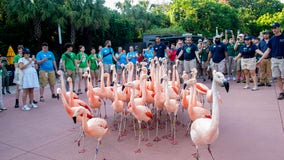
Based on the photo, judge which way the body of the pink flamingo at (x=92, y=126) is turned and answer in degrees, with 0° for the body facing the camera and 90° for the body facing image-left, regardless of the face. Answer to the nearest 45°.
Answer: approximately 90°

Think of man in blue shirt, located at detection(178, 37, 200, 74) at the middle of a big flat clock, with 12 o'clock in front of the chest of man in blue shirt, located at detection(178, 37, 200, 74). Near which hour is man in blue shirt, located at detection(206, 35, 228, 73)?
man in blue shirt, located at detection(206, 35, 228, 73) is roughly at 8 o'clock from man in blue shirt, located at detection(178, 37, 200, 74).

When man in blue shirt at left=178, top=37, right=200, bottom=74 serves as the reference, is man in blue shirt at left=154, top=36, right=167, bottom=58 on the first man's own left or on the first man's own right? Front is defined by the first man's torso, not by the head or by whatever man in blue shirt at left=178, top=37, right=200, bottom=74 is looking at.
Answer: on the first man's own right

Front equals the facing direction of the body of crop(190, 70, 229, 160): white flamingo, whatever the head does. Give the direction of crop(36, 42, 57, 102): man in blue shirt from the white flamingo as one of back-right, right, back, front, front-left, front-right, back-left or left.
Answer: back

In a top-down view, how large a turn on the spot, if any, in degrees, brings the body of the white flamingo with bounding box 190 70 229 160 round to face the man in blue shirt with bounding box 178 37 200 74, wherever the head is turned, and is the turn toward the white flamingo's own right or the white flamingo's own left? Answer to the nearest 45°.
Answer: approximately 135° to the white flamingo's own left

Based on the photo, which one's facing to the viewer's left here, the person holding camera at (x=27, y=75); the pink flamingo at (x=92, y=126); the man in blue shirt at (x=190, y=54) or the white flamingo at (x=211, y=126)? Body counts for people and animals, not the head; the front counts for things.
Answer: the pink flamingo at (x=92, y=126)

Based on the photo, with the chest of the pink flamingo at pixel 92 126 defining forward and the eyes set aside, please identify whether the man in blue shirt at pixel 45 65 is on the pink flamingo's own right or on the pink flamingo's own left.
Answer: on the pink flamingo's own right

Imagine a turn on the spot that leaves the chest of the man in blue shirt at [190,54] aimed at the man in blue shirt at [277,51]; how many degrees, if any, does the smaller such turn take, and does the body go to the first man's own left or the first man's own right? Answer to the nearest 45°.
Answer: approximately 45° to the first man's own left

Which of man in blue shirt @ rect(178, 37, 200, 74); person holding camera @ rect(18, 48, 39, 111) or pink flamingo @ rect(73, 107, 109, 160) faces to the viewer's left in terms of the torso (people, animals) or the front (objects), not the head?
the pink flamingo

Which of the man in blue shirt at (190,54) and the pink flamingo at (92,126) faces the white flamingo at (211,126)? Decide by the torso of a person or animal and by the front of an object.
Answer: the man in blue shirt

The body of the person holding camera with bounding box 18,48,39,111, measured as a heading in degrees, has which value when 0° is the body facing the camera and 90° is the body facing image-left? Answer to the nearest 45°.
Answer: approximately 315°

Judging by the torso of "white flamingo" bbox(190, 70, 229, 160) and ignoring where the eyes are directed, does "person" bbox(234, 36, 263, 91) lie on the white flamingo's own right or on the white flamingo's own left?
on the white flamingo's own left
